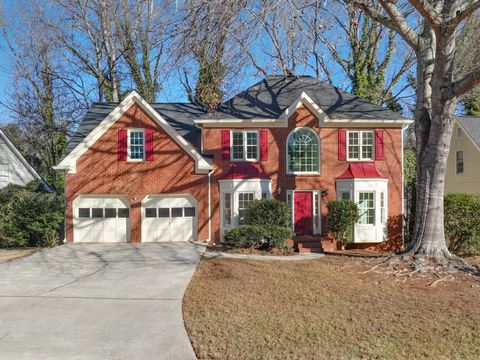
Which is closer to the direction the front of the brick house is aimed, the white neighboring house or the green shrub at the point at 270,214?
the green shrub

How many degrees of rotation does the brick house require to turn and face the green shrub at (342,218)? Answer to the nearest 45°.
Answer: approximately 90° to its left

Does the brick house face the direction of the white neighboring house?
no

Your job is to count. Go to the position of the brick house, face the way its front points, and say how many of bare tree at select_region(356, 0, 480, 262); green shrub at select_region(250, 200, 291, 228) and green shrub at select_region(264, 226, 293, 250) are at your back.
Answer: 0

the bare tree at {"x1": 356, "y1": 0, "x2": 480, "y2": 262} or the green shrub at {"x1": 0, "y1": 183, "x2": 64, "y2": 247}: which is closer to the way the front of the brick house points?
the bare tree

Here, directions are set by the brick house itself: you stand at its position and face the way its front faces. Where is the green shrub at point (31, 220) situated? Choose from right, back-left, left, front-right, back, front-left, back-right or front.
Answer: right

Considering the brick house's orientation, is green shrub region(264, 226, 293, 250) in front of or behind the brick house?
in front

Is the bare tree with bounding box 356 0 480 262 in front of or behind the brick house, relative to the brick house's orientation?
in front

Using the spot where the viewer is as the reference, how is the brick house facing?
facing the viewer
